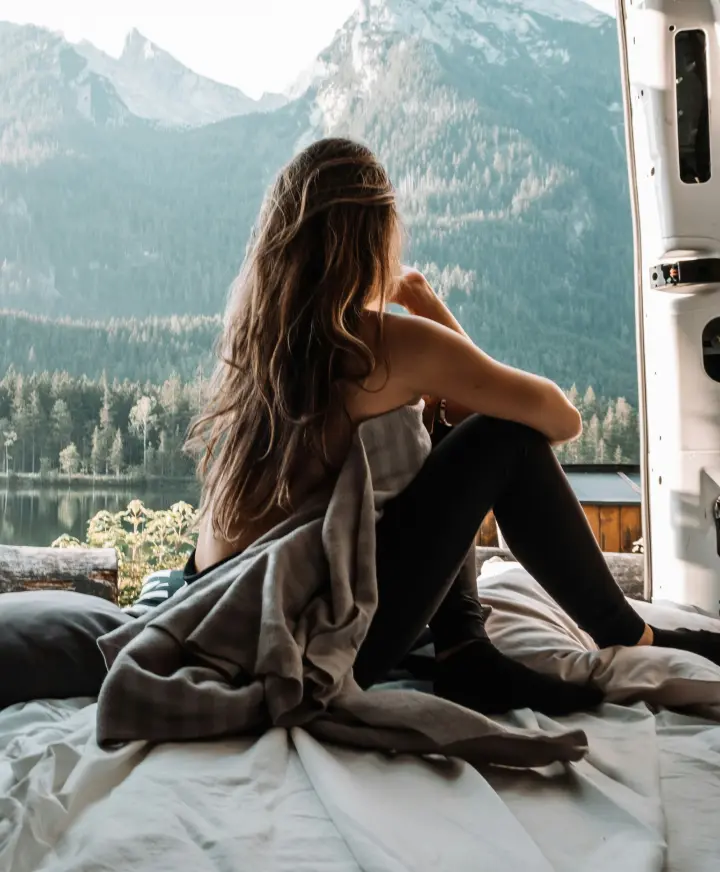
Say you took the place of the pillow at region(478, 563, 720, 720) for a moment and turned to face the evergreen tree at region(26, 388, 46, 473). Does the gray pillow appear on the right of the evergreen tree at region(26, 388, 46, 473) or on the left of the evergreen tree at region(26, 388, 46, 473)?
left

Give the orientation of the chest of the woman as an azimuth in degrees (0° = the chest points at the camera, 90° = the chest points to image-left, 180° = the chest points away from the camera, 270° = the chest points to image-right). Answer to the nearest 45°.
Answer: approximately 225°

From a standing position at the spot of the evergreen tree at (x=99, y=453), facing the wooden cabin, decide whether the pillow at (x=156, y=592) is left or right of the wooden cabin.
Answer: right

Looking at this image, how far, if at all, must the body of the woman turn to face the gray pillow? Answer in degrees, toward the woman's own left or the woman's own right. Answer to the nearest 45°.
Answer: approximately 135° to the woman's own left

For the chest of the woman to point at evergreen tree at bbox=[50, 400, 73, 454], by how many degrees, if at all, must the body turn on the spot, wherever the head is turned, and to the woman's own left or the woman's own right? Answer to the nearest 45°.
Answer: approximately 90° to the woman's own left

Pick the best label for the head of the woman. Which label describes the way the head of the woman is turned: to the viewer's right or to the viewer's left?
to the viewer's right

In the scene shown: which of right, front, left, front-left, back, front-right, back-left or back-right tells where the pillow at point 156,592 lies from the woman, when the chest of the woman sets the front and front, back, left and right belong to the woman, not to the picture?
left

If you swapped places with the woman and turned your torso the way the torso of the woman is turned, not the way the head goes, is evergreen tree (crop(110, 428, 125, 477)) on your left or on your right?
on your left
